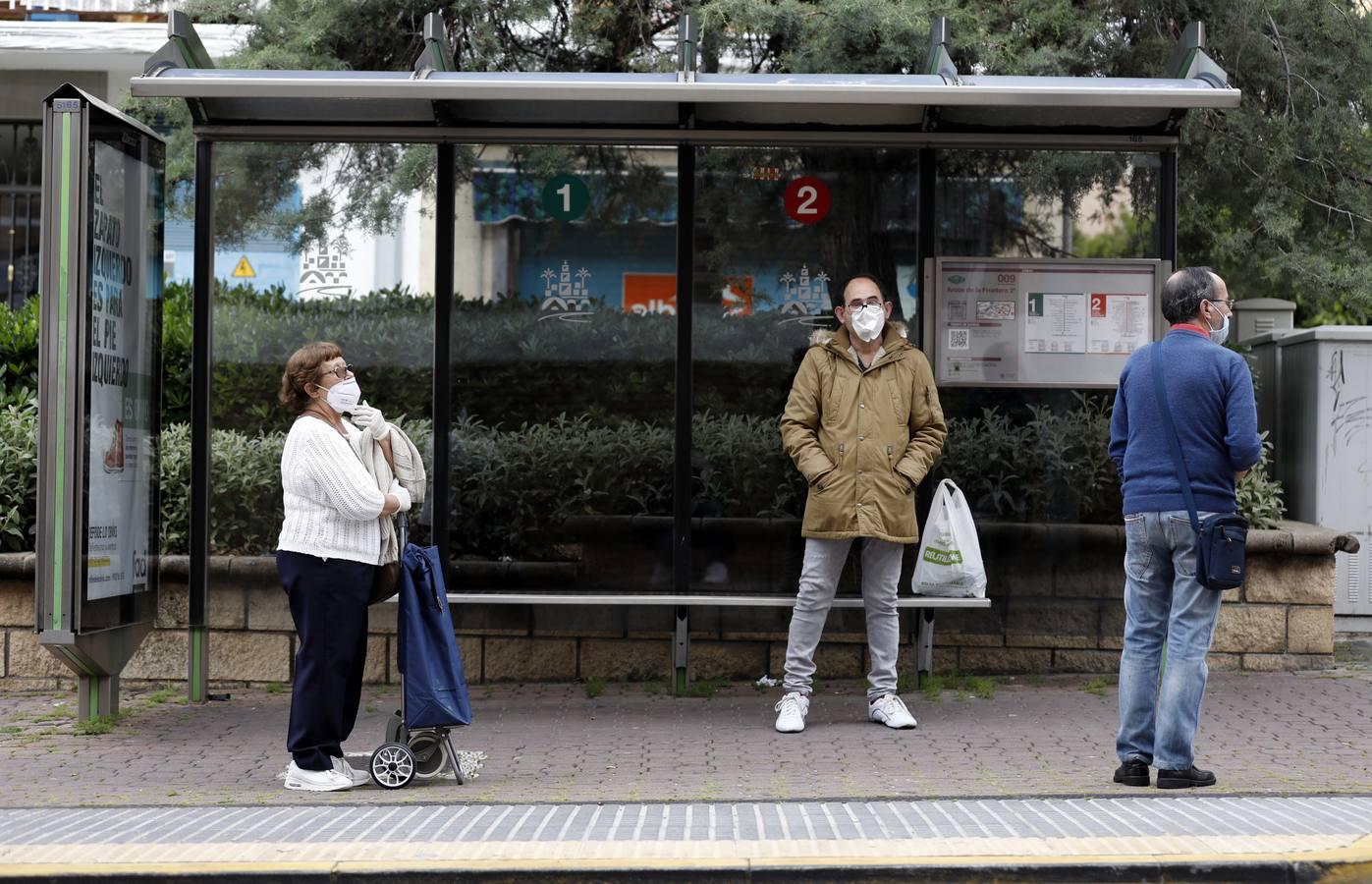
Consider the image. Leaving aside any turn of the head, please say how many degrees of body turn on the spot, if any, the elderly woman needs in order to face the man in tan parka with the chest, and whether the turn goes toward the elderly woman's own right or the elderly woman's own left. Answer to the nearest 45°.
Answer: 0° — they already face them

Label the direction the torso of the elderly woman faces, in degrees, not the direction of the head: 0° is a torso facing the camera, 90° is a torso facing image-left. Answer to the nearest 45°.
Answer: approximately 270°

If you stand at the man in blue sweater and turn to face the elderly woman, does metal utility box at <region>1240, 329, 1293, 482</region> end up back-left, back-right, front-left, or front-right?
back-right

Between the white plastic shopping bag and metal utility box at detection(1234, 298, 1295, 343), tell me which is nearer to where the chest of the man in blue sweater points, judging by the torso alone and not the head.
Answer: the metal utility box

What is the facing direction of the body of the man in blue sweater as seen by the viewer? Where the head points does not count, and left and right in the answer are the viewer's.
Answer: facing away from the viewer and to the right of the viewer
